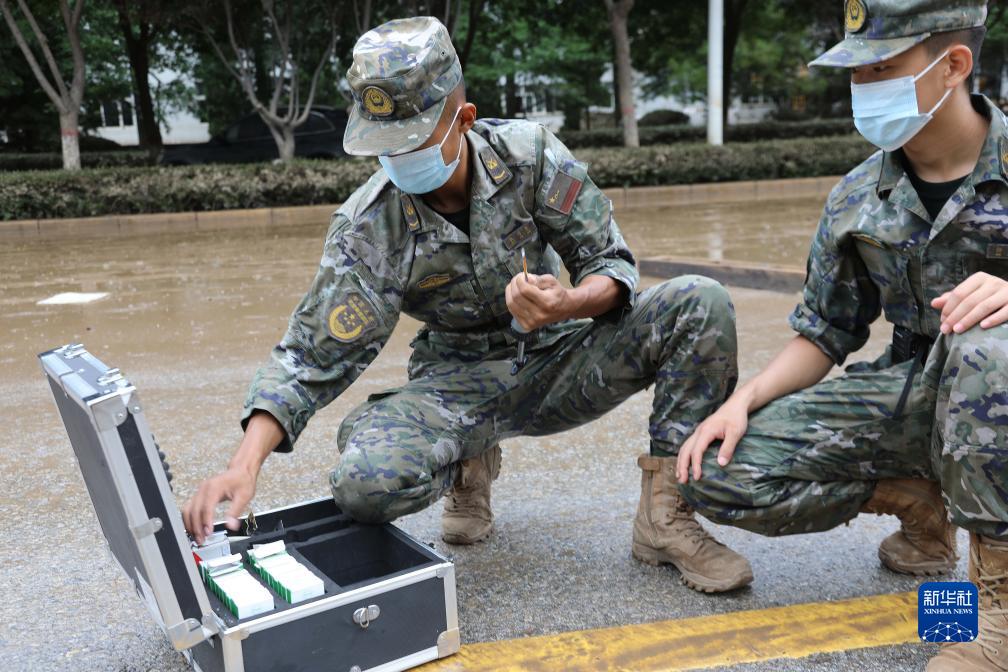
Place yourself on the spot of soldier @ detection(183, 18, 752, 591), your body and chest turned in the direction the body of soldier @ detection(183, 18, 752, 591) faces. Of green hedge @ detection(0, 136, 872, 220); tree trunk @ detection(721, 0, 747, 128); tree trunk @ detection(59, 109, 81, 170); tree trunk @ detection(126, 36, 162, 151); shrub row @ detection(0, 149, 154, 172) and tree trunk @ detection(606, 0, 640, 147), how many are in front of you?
0

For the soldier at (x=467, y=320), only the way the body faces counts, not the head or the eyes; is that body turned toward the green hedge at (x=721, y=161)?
no

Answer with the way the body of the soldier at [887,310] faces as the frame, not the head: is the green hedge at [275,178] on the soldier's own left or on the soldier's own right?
on the soldier's own right

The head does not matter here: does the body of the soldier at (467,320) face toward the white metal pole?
no

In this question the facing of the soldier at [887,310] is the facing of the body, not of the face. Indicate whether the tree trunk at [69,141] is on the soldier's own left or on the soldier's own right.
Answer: on the soldier's own right

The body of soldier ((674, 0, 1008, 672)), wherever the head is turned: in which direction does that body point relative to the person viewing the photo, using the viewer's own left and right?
facing the viewer and to the left of the viewer

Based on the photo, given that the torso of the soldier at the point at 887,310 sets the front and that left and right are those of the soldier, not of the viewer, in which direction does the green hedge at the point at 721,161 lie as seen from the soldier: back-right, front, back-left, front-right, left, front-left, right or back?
back-right

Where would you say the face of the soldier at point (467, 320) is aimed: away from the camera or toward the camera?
toward the camera

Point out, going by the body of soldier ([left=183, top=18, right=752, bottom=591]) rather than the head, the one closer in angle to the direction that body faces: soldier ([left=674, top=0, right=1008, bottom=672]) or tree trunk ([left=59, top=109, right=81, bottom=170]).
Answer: the soldier

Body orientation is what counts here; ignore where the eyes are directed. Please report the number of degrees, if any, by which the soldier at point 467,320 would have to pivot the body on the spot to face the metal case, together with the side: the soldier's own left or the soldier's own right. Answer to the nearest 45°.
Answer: approximately 45° to the soldier's own right

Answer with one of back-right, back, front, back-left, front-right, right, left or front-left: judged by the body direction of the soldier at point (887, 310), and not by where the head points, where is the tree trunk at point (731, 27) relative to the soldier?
back-right

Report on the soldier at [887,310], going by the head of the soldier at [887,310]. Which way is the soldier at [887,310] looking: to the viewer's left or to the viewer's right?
to the viewer's left

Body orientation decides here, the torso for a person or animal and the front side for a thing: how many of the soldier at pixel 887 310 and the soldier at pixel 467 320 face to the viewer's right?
0

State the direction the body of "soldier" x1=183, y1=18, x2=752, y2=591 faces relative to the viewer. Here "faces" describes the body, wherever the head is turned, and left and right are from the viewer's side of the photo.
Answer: facing the viewer

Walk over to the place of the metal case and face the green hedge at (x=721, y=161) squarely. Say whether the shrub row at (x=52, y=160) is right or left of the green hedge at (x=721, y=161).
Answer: left

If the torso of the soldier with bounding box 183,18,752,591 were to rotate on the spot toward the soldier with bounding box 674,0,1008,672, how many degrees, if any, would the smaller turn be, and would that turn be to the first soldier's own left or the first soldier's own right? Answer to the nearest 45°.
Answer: approximately 90° to the first soldier's own left
